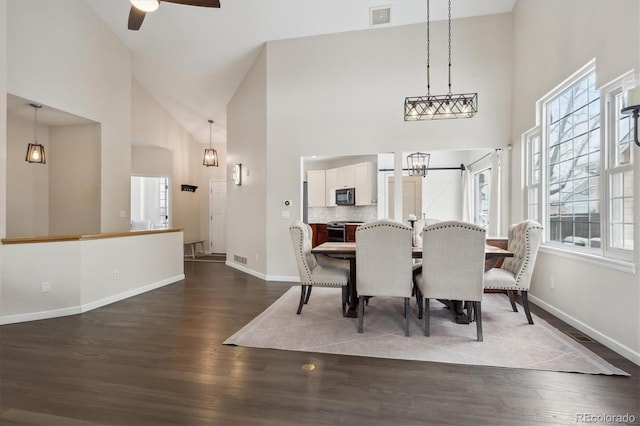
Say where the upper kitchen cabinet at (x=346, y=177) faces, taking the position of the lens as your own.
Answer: facing the viewer

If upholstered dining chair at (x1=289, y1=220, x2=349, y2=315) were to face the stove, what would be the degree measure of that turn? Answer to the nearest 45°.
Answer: approximately 90° to its left

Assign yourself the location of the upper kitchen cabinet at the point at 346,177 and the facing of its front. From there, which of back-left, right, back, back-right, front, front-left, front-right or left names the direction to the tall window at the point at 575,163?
front-left

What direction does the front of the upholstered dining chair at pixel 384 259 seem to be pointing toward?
away from the camera

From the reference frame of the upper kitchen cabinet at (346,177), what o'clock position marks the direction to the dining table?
The dining table is roughly at 12 o'clock from the upper kitchen cabinet.

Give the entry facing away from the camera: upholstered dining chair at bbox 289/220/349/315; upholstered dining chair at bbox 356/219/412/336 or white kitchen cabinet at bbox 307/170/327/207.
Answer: upholstered dining chair at bbox 356/219/412/336

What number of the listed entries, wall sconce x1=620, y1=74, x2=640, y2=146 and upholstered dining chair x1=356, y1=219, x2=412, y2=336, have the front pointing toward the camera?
0

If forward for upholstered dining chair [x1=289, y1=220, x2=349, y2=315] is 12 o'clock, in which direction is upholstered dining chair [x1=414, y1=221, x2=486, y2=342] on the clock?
upholstered dining chair [x1=414, y1=221, x2=486, y2=342] is roughly at 1 o'clock from upholstered dining chair [x1=289, y1=220, x2=349, y2=315].

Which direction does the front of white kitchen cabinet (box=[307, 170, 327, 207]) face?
toward the camera

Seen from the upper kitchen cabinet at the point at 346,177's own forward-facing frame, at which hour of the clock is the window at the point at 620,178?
The window is roughly at 11 o'clock from the upper kitchen cabinet.

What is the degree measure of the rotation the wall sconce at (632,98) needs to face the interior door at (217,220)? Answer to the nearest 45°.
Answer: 0° — it already faces it

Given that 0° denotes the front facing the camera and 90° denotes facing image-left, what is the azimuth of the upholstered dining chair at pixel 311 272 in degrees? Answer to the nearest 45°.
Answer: approximately 270°

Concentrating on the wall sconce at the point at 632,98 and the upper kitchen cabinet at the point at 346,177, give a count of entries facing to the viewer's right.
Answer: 0

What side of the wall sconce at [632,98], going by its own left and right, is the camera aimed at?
left

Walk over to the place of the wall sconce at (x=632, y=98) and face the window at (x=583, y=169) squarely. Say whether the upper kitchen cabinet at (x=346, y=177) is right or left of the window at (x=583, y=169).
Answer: left

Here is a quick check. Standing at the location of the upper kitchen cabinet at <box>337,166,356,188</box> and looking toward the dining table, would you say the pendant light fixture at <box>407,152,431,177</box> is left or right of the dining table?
left

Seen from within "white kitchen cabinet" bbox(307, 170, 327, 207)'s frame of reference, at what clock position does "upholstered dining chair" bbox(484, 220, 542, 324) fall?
The upholstered dining chair is roughly at 11 o'clock from the white kitchen cabinet.

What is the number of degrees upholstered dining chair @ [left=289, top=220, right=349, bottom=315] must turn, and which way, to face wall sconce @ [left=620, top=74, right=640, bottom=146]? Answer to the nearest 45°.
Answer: approximately 45° to its right
